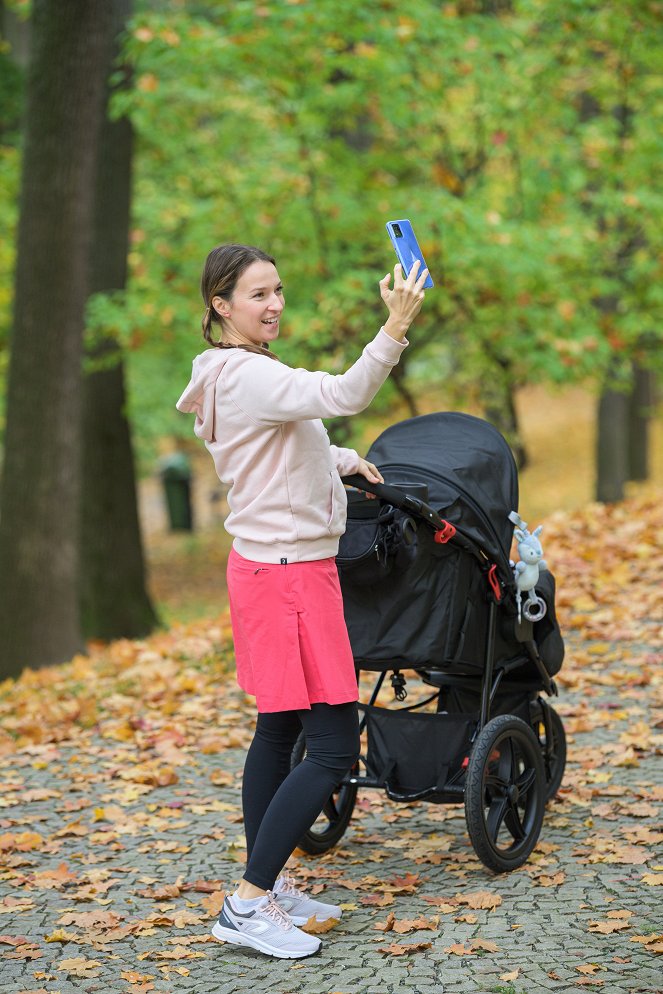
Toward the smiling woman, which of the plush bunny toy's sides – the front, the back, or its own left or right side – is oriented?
right

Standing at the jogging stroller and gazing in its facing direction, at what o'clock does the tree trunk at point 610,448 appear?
The tree trunk is roughly at 11 o'clock from the jogging stroller.

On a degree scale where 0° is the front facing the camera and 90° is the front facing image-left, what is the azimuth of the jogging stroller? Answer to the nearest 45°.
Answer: approximately 225°

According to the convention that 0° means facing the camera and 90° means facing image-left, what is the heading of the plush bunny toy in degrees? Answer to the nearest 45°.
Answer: approximately 315°

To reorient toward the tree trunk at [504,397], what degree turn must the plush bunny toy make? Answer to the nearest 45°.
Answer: approximately 135° to its left

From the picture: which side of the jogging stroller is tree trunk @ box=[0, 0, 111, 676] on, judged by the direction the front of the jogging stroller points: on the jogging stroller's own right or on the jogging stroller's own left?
on the jogging stroller's own left

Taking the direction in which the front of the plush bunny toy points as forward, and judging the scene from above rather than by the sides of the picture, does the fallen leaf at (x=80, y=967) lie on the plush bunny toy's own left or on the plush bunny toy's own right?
on the plush bunny toy's own right

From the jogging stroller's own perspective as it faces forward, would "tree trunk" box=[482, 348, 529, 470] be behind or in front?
in front

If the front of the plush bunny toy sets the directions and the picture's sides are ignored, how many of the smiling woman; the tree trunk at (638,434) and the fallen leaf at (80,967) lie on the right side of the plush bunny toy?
2
